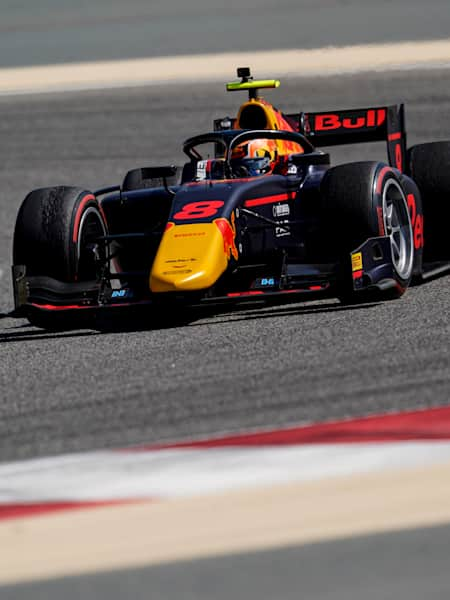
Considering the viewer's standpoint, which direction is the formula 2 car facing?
facing the viewer and to the left of the viewer
